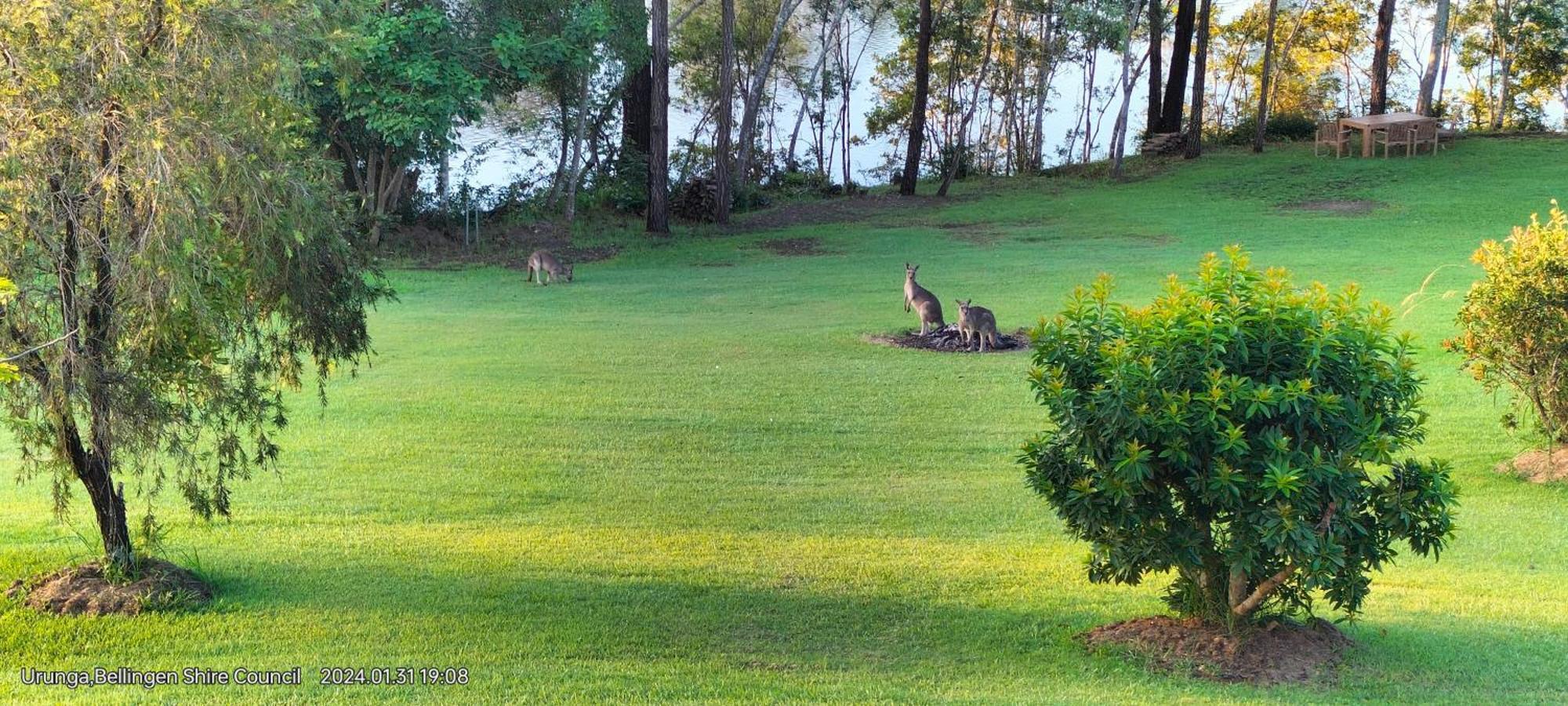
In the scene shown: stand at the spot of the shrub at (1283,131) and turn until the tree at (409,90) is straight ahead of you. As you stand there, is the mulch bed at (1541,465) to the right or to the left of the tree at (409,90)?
left

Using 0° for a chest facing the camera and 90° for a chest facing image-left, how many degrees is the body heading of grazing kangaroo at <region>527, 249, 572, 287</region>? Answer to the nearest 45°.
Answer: approximately 270°

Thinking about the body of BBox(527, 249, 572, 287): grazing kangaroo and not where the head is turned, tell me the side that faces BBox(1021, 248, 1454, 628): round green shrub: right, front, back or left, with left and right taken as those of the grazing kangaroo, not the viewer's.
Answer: right

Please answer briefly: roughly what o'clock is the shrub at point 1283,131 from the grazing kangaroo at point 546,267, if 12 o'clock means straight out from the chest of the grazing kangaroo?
The shrub is roughly at 11 o'clock from the grazing kangaroo.

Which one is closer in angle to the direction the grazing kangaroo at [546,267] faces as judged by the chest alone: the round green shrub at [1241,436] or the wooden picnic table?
the wooden picnic table

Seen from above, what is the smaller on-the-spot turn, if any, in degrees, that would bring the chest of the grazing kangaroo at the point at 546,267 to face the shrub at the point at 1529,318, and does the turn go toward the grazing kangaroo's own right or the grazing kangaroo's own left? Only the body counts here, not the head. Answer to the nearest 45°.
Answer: approximately 45° to the grazing kangaroo's own right

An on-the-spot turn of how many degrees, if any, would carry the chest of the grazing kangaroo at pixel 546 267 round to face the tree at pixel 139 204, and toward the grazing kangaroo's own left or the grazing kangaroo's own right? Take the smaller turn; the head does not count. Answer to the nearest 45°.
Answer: approximately 90° to the grazing kangaroo's own right

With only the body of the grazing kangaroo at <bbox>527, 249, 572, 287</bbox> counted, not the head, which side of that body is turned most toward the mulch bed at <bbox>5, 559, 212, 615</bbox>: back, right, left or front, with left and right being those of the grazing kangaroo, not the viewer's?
right

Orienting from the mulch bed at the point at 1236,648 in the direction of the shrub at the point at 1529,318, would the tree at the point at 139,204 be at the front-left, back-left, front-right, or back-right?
back-left
